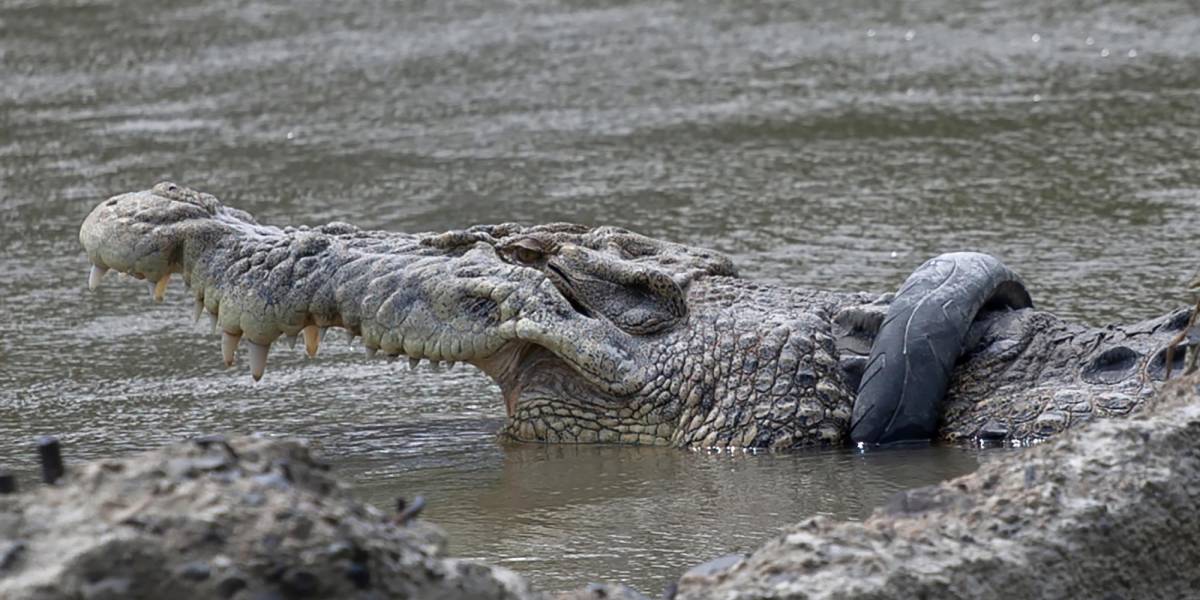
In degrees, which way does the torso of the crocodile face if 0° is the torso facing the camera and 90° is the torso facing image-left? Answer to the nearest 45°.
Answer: approximately 90°
